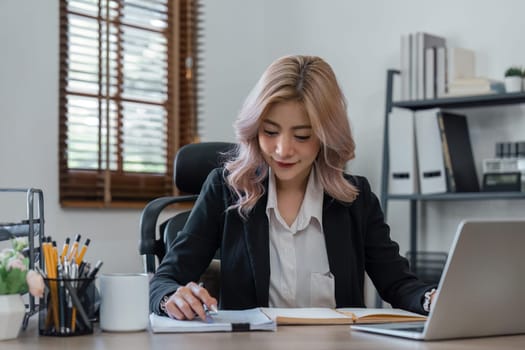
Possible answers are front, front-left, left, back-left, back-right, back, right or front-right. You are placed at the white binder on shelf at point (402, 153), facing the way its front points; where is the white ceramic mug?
front

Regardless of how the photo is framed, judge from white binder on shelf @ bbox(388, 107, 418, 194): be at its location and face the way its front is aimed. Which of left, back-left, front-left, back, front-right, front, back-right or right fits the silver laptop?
front

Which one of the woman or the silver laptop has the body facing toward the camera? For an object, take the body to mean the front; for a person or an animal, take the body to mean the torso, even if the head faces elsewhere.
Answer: the woman

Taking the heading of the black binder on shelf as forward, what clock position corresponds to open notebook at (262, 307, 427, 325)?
The open notebook is roughly at 12 o'clock from the black binder on shelf.

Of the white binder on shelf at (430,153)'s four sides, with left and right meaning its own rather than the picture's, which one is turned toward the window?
right

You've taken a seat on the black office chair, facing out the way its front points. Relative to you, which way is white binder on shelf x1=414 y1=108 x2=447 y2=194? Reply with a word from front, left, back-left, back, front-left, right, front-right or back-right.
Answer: left

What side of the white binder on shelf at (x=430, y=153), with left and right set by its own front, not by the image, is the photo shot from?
front

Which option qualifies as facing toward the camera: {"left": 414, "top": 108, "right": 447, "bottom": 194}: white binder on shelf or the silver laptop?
the white binder on shelf

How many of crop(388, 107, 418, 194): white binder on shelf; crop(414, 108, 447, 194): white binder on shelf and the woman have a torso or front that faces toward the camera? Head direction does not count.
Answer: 3

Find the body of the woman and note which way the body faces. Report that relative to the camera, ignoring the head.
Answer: toward the camera

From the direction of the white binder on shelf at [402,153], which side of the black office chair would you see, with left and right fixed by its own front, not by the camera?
left

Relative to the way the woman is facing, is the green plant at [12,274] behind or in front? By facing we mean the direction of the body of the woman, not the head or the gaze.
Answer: in front

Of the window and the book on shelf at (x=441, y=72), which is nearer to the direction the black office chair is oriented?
the book on shelf

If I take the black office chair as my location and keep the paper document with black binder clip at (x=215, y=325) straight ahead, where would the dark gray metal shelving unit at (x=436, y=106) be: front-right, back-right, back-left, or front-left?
back-left

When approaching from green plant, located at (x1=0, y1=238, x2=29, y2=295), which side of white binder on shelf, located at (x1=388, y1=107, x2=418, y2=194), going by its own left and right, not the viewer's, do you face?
front

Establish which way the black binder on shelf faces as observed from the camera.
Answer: facing the viewer

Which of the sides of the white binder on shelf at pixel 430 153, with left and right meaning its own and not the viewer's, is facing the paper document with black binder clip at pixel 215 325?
front
